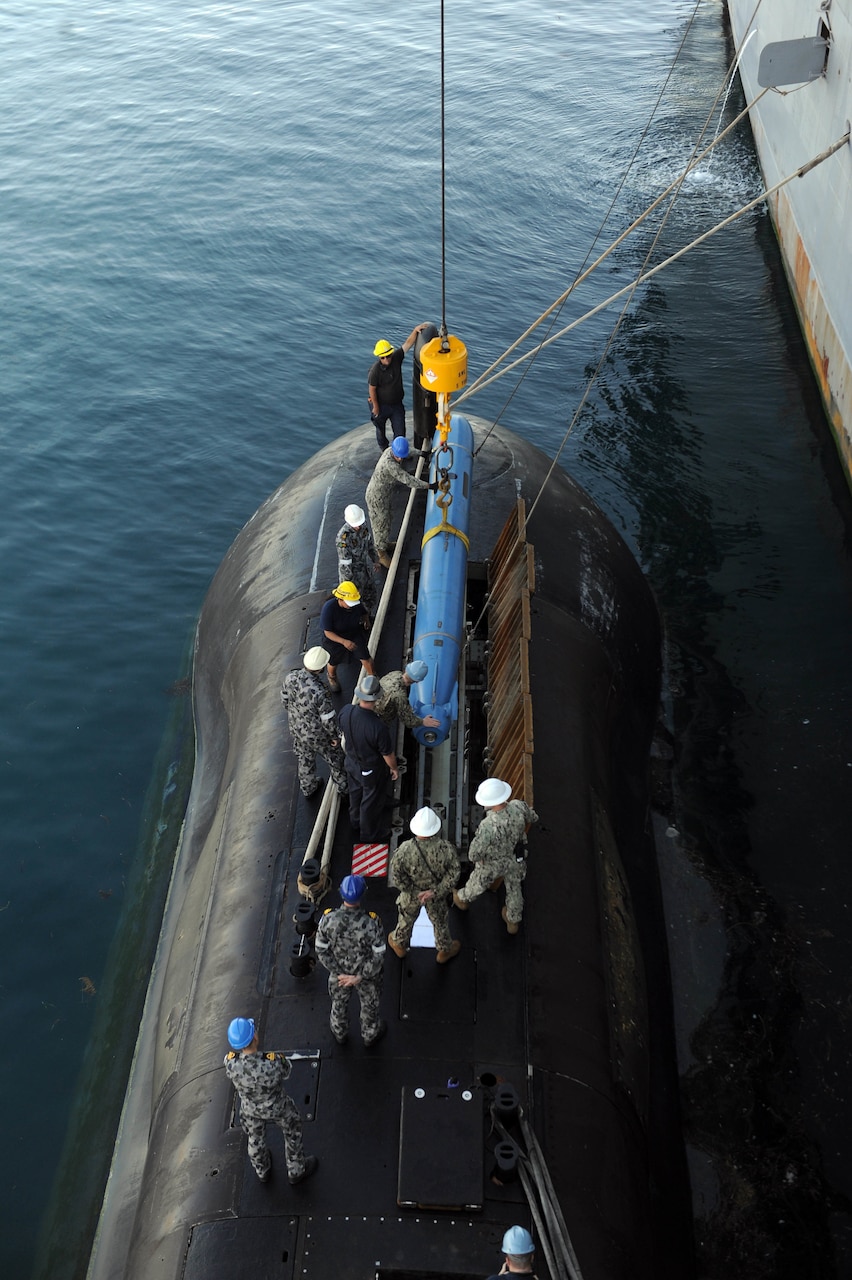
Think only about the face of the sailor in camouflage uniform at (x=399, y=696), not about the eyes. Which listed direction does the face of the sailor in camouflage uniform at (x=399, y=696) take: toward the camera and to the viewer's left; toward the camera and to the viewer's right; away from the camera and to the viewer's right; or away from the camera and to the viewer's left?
away from the camera and to the viewer's right

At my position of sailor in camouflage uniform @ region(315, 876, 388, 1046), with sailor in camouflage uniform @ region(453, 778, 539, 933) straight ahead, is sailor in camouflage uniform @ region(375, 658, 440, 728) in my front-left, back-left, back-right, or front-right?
front-left

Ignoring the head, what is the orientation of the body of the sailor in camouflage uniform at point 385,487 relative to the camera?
to the viewer's right

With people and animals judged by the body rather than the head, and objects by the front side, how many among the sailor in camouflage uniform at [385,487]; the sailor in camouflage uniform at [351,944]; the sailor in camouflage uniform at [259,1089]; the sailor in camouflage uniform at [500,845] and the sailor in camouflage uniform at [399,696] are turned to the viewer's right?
2

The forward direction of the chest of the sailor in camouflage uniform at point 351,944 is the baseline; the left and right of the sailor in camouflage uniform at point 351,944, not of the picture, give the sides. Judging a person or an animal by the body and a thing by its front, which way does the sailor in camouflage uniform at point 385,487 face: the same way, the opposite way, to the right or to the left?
to the right

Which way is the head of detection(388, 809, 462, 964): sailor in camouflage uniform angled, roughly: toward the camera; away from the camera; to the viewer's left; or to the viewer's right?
away from the camera

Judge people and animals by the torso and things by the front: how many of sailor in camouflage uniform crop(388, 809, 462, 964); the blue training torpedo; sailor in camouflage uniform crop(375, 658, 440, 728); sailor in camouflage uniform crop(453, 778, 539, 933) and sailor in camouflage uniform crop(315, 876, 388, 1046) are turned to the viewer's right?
1

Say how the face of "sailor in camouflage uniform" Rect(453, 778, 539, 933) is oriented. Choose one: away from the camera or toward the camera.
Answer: away from the camera

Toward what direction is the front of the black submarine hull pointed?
away from the camera

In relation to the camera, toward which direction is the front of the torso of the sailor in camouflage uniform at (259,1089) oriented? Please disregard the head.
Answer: away from the camera

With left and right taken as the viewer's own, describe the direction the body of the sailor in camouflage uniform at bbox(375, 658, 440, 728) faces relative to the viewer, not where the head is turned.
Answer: facing to the right of the viewer

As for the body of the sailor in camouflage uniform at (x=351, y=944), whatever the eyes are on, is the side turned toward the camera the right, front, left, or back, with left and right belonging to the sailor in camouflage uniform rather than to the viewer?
back

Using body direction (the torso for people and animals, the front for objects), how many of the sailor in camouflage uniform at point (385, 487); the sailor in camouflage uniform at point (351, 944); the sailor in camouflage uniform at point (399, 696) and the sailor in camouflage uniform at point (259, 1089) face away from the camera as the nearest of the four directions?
2
